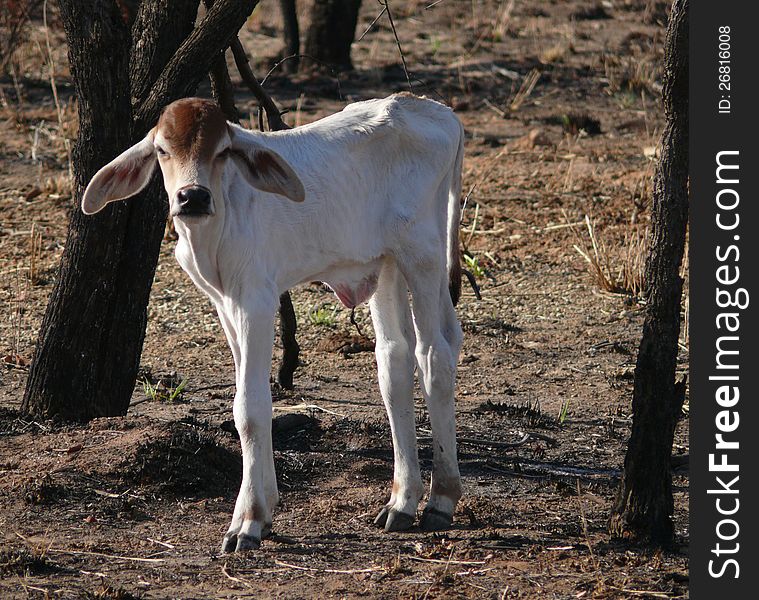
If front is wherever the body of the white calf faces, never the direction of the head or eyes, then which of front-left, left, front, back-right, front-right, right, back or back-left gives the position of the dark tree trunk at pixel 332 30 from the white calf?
back-right

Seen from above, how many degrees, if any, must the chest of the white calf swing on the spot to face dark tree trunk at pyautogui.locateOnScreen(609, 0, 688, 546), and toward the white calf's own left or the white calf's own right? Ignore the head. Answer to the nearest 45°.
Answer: approximately 135° to the white calf's own left

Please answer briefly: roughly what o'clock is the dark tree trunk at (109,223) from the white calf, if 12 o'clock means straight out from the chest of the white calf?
The dark tree trunk is roughly at 3 o'clock from the white calf.

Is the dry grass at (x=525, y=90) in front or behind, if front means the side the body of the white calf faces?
behind

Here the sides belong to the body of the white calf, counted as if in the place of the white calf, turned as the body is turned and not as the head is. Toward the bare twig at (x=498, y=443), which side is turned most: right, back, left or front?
back

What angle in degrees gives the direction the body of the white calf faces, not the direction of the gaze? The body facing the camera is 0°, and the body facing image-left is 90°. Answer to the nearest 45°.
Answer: approximately 45°

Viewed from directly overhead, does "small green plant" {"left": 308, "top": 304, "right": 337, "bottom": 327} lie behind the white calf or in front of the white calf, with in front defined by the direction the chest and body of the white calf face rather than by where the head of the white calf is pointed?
behind

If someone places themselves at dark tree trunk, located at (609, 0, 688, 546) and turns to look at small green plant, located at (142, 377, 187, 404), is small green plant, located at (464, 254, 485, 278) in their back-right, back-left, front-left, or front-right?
front-right

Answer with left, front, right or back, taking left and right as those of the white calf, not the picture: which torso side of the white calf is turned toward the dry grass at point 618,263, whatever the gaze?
back
